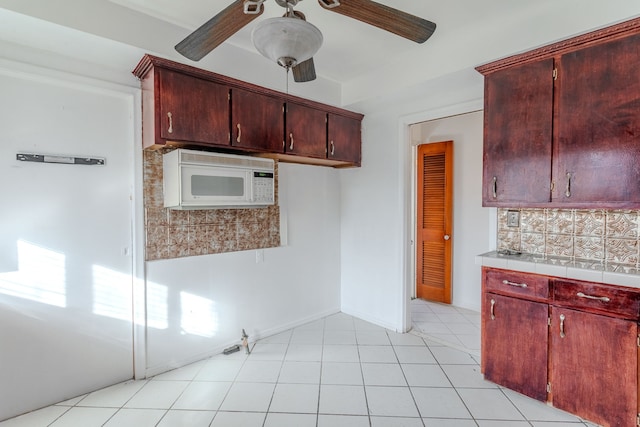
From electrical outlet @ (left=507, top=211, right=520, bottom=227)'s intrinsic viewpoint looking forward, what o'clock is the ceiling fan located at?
The ceiling fan is roughly at 1 o'clock from the electrical outlet.

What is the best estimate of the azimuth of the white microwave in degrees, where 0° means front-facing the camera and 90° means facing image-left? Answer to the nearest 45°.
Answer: approximately 315°

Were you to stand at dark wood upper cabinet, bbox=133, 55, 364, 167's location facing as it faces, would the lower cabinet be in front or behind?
in front

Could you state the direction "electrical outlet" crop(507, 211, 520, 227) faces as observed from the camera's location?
facing the viewer

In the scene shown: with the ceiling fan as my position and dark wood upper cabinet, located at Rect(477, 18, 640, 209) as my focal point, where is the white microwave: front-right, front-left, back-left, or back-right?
back-left

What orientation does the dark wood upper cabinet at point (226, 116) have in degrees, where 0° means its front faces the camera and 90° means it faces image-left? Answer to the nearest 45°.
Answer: approximately 315°

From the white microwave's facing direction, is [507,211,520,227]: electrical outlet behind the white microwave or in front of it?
in front

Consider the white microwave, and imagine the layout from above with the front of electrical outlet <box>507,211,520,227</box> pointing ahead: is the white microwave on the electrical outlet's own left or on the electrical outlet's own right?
on the electrical outlet's own right

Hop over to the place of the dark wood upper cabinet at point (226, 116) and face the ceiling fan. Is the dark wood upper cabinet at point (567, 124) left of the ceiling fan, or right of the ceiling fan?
left

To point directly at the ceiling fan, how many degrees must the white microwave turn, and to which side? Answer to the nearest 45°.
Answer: approximately 45° to its right

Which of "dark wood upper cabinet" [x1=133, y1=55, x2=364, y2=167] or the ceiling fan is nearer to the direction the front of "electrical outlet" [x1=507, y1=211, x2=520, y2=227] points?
the ceiling fan

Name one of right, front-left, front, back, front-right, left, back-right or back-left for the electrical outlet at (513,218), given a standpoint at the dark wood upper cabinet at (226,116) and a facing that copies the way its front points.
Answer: front-left
